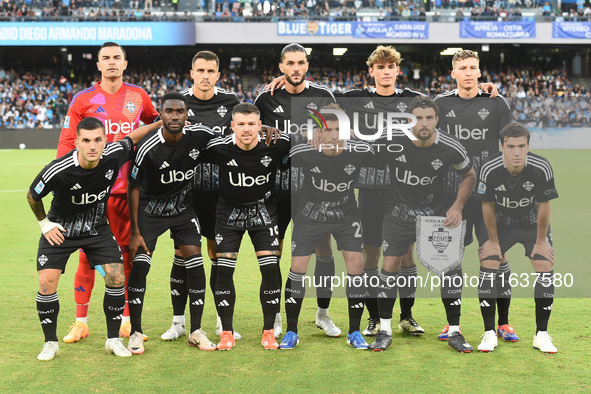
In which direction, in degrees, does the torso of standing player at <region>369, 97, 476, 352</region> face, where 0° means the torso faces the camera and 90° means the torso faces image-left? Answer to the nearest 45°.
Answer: approximately 0°

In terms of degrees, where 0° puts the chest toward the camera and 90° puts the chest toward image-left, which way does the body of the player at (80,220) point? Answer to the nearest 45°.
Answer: approximately 0°

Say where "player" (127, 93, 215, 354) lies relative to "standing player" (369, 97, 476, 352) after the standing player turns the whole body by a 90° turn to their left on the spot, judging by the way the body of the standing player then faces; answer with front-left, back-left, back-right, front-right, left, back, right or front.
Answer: back

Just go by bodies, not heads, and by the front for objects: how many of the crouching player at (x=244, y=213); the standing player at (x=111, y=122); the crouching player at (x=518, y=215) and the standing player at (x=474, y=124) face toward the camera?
4

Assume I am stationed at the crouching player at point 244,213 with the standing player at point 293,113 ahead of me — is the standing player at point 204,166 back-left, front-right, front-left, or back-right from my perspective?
front-left

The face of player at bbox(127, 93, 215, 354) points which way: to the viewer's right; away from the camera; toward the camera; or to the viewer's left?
toward the camera

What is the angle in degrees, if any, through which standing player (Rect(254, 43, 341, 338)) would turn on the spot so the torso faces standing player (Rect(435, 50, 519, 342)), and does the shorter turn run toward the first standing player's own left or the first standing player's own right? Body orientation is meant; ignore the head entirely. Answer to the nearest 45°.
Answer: approximately 90° to the first standing player's own left

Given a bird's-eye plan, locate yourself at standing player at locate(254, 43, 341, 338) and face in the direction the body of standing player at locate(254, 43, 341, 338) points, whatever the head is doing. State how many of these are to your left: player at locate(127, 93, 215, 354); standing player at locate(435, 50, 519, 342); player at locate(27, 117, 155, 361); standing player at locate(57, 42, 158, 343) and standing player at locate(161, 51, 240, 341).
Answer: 1

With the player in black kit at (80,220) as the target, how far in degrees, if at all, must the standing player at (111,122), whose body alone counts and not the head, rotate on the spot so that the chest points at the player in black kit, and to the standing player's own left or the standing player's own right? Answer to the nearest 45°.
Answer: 0° — they already face them

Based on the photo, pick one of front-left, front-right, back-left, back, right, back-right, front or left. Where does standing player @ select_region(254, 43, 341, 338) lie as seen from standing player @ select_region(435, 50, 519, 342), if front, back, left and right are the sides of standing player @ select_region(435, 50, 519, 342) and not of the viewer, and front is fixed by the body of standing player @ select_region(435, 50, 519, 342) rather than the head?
right

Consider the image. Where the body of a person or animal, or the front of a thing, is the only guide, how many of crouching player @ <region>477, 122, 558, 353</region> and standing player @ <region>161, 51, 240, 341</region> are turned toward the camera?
2

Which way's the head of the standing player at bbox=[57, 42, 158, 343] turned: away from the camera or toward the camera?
toward the camera

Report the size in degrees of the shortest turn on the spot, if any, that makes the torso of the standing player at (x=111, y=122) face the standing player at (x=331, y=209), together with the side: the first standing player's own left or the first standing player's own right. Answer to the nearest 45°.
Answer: approximately 45° to the first standing player's own left

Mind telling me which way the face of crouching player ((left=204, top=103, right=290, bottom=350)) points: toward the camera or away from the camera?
toward the camera

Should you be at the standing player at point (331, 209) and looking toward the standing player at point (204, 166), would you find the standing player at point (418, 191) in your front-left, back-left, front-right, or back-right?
back-right

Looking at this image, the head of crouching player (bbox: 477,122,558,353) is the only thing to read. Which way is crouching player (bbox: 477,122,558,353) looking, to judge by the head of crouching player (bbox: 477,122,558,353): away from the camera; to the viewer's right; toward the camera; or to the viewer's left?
toward the camera

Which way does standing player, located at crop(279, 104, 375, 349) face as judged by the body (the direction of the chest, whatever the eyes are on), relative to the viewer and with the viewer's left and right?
facing the viewer

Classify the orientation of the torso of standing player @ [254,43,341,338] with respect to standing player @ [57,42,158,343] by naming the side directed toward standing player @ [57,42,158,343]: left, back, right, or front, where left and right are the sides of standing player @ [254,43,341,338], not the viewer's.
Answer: right
